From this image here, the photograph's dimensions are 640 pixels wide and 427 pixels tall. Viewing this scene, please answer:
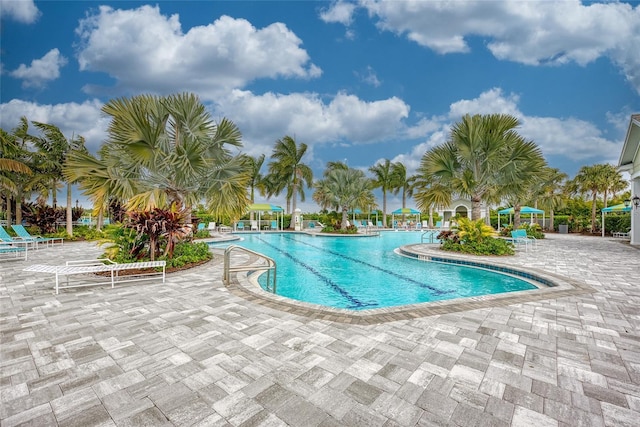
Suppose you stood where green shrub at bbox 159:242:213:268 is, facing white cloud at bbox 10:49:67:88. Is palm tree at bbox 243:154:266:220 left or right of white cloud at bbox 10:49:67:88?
right

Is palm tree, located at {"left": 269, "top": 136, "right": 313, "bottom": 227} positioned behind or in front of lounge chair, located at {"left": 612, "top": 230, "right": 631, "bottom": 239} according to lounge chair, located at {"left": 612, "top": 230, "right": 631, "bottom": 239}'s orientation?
in front

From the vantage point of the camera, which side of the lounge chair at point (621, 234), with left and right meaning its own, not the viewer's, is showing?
left

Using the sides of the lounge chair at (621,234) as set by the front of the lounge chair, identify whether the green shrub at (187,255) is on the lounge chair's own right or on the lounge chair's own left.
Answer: on the lounge chair's own left
